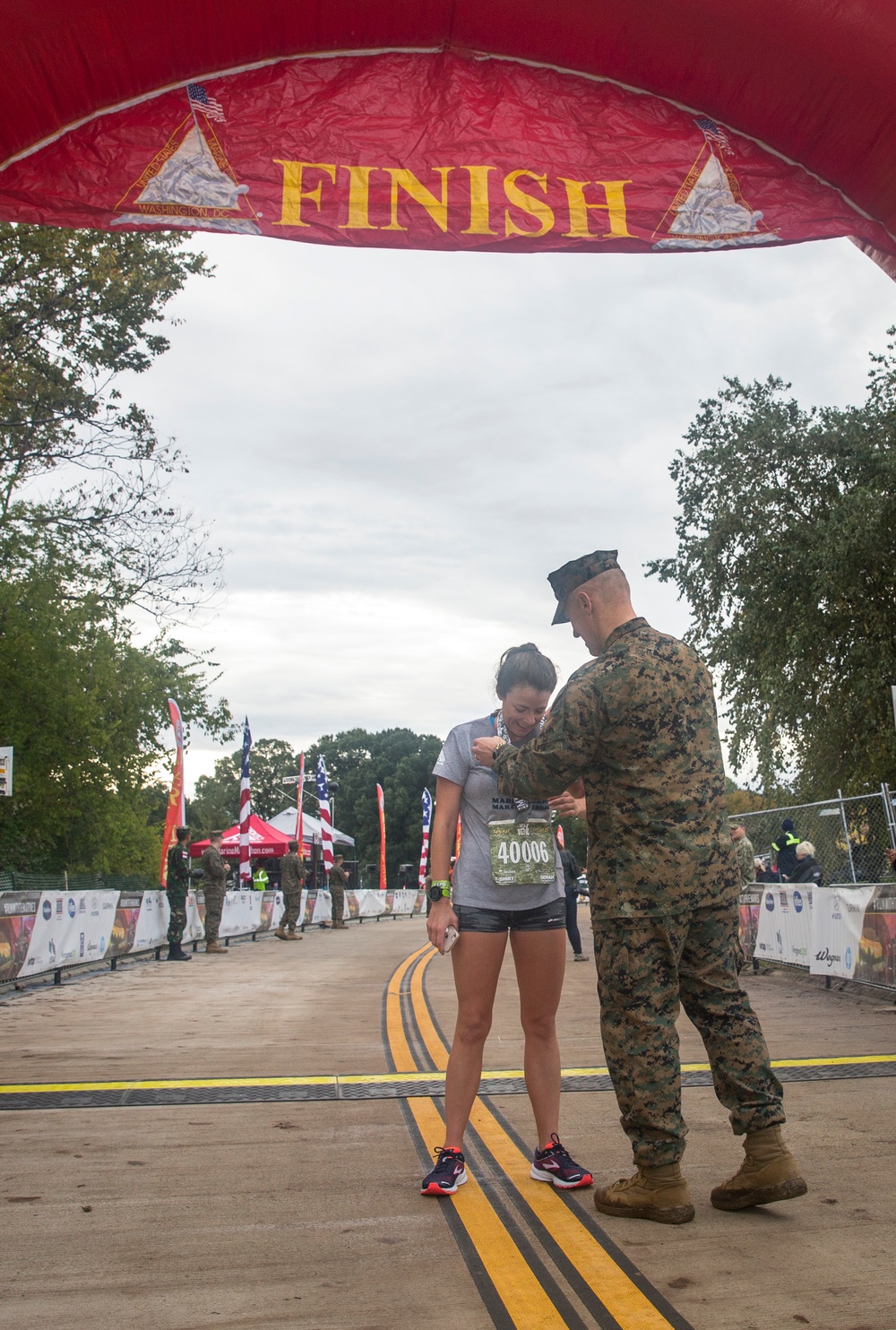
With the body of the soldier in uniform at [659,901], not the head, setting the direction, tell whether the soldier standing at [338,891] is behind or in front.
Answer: in front

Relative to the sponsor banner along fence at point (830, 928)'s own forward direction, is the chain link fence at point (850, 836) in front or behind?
behind

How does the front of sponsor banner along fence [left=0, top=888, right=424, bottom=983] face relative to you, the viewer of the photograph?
facing the viewer and to the right of the viewer

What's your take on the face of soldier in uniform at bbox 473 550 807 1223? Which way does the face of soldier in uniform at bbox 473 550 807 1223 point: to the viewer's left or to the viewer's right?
to the viewer's left

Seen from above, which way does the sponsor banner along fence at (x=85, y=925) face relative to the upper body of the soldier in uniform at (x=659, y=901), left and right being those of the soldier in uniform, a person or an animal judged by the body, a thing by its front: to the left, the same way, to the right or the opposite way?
the opposite way

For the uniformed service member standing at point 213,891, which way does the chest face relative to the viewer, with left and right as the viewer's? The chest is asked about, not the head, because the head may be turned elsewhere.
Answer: facing to the right of the viewer

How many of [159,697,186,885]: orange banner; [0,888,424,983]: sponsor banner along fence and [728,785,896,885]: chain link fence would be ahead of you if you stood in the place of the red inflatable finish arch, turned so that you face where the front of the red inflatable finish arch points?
0

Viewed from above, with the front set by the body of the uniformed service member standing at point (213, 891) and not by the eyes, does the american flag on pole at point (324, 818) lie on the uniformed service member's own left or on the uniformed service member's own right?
on the uniformed service member's own left

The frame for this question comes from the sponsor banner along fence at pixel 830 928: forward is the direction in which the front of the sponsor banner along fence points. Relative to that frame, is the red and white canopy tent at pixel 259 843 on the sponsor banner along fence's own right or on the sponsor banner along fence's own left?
on the sponsor banner along fence's own right

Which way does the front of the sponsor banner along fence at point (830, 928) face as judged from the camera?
facing the viewer and to the left of the viewer

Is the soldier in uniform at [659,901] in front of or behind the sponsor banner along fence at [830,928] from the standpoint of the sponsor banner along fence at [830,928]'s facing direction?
in front

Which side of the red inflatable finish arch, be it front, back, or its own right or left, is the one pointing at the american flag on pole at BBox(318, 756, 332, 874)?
back

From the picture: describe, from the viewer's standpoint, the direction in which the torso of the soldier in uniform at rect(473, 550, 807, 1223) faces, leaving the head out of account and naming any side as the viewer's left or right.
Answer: facing away from the viewer and to the left of the viewer

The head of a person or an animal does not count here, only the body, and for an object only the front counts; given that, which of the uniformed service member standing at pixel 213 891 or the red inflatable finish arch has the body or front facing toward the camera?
the red inflatable finish arch

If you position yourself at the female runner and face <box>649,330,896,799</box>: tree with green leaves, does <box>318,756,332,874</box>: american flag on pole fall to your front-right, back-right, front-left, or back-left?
front-left

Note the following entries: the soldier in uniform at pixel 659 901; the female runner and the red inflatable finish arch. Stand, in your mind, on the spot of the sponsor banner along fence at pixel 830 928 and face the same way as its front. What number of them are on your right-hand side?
0

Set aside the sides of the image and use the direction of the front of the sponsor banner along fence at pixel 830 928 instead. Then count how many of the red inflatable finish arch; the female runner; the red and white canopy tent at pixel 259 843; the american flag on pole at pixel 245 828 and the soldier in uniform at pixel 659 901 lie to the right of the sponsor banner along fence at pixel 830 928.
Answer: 2

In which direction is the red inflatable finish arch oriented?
toward the camera

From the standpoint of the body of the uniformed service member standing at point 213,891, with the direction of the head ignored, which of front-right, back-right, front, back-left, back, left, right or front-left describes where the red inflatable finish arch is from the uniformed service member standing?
right
